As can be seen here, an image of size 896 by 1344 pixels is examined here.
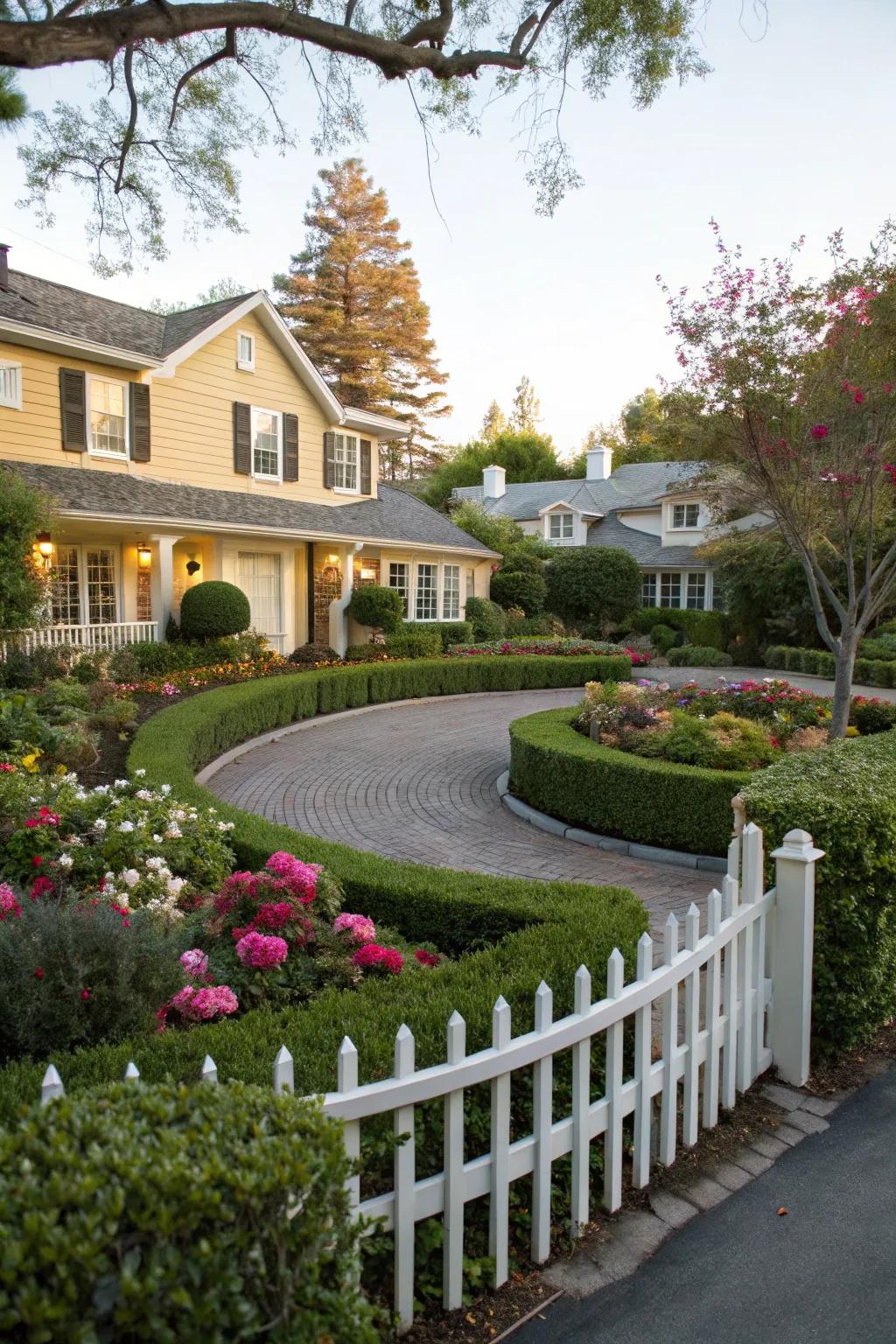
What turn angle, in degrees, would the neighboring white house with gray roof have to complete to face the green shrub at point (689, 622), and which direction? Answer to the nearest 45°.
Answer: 0° — it already faces it

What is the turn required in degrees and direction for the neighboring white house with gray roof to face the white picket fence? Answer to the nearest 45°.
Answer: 0° — it already faces it

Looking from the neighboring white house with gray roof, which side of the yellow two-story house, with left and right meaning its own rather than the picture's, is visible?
left

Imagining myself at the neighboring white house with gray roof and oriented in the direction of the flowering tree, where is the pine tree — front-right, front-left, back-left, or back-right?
back-right

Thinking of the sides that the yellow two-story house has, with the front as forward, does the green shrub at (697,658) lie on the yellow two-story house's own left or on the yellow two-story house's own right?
on the yellow two-story house's own left

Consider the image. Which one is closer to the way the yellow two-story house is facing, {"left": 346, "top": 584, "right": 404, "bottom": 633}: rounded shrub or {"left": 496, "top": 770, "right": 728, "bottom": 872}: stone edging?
the stone edging

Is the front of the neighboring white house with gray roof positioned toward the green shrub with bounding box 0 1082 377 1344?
yes

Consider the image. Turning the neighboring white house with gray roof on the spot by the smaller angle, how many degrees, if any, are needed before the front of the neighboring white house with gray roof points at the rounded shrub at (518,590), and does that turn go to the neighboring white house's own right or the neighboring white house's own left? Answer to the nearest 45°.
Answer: approximately 45° to the neighboring white house's own right

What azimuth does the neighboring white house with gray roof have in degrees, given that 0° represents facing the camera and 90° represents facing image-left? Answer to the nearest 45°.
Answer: approximately 0°

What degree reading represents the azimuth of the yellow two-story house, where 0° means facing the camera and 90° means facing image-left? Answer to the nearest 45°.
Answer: approximately 315°
